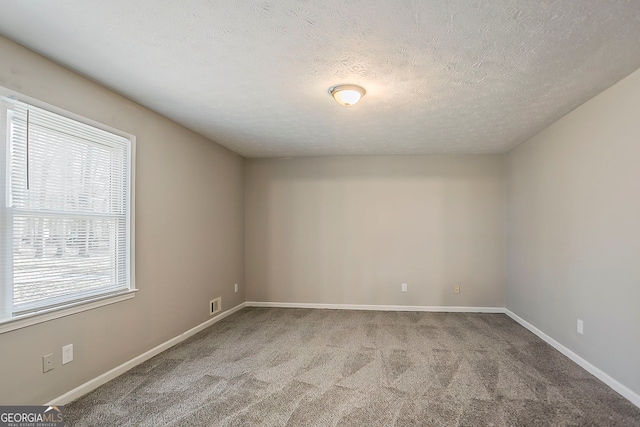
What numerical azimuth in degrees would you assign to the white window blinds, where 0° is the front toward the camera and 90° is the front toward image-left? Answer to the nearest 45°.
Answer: approximately 315°

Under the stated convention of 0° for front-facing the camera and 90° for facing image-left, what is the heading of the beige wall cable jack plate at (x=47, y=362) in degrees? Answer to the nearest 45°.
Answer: approximately 315°

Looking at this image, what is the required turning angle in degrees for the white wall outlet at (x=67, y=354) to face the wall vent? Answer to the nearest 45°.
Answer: approximately 90° to its left
